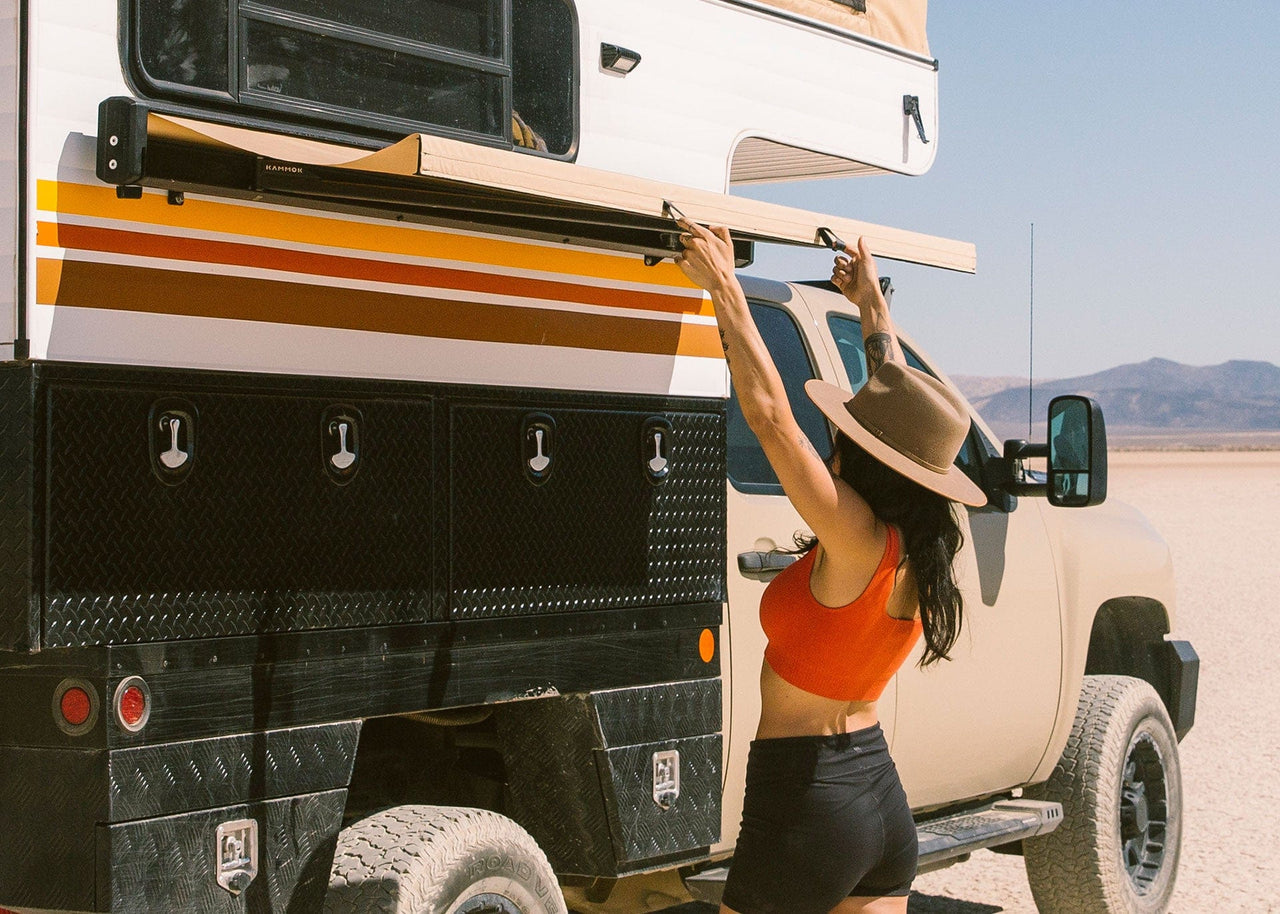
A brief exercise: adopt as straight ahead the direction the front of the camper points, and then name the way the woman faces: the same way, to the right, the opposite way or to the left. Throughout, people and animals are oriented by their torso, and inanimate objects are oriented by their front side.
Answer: to the left

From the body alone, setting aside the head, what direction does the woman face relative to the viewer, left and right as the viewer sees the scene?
facing away from the viewer and to the left of the viewer

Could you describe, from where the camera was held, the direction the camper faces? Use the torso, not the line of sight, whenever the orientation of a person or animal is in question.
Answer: facing away from the viewer and to the right of the viewer

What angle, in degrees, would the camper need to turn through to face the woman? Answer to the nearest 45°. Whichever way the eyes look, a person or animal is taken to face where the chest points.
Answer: approximately 45° to its right

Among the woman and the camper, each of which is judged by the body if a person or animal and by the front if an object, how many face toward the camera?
0
